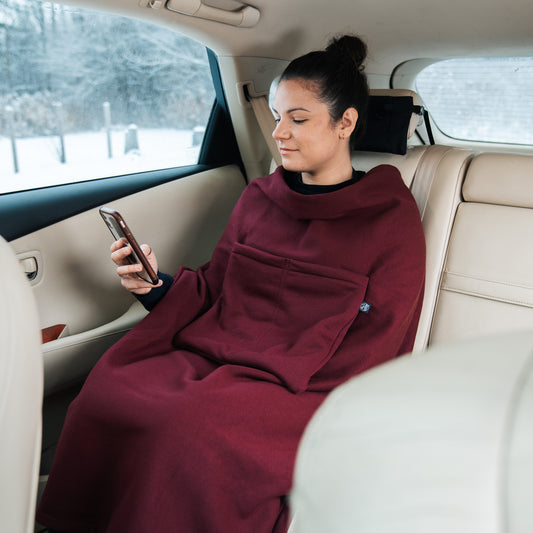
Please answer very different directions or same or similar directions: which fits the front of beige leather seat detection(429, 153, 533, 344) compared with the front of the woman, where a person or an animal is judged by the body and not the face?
same or similar directions

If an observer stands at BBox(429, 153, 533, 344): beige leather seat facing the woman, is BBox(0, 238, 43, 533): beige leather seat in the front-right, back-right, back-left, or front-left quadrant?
front-left

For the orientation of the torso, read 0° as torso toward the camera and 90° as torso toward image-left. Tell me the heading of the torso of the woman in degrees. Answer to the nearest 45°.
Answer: approximately 45°

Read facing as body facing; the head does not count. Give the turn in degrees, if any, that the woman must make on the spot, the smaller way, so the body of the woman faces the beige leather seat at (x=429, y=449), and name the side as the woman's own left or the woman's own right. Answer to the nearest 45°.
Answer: approximately 45° to the woman's own left

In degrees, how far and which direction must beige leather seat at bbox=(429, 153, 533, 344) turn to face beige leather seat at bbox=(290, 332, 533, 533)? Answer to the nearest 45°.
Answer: approximately 45° to its left

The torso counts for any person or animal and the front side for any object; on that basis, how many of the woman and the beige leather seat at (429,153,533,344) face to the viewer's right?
0

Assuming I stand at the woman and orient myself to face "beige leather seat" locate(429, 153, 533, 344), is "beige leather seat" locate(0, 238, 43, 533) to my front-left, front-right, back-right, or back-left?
back-right

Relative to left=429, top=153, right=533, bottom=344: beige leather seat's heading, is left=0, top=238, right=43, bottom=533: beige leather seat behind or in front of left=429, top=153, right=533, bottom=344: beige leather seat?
in front

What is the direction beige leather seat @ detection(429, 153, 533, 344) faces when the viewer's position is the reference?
facing the viewer and to the left of the viewer
